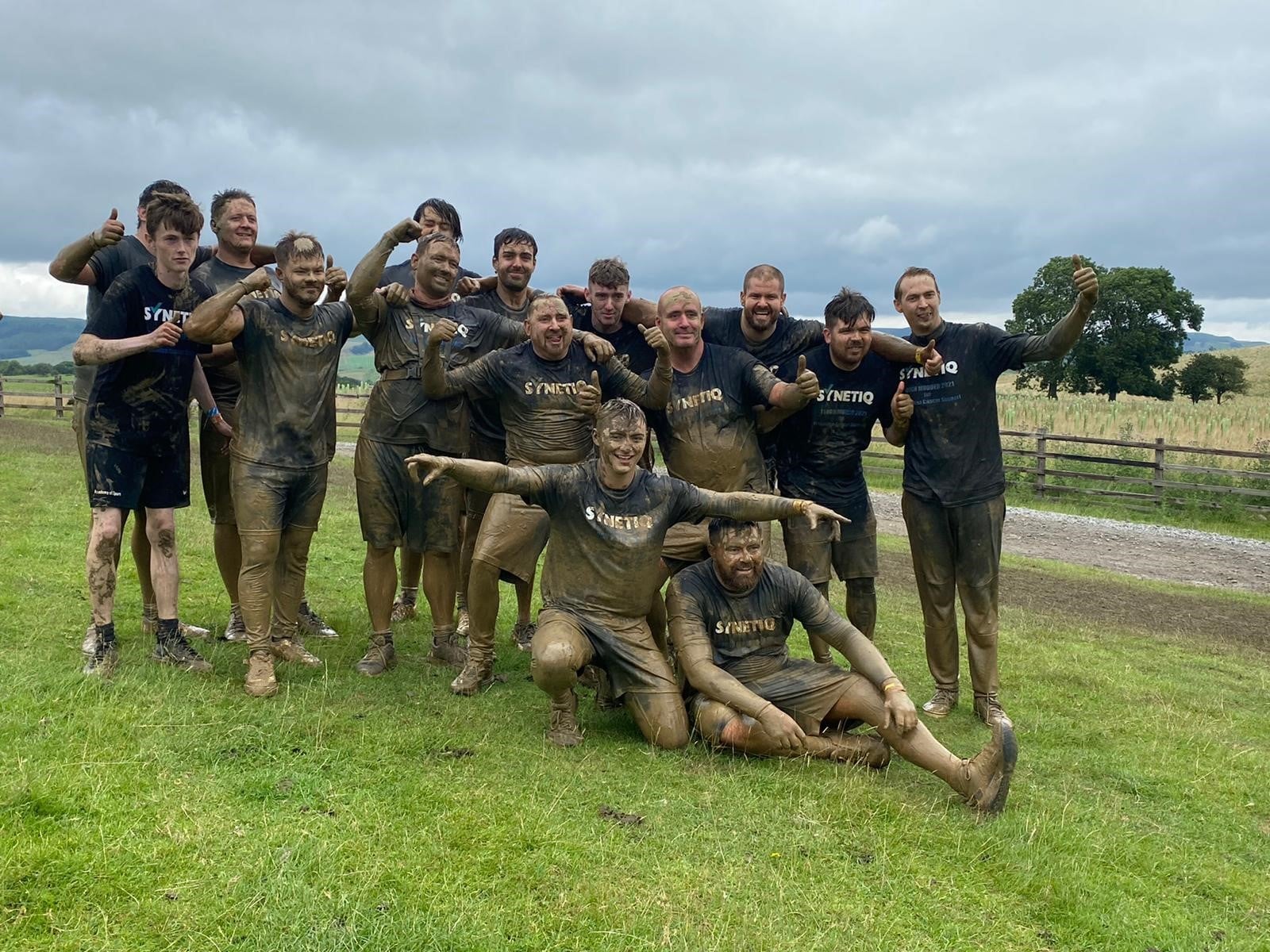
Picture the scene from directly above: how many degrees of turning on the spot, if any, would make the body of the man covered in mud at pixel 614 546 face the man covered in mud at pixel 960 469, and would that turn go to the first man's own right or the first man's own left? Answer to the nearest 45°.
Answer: approximately 135° to the first man's own left

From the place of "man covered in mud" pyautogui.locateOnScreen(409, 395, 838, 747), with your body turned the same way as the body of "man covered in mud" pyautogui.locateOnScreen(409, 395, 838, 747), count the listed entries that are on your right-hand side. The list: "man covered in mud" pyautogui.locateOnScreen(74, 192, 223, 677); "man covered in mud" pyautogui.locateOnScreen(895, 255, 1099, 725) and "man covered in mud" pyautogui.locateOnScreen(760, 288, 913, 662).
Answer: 1

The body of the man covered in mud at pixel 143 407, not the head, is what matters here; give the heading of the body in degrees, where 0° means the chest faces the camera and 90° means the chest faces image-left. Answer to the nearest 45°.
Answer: approximately 315°

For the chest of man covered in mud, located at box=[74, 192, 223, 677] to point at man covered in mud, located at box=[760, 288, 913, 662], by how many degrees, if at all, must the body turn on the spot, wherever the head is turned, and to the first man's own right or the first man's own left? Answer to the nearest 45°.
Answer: approximately 45° to the first man's own left

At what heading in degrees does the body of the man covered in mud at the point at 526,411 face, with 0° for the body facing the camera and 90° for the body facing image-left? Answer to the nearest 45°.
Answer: approximately 0°

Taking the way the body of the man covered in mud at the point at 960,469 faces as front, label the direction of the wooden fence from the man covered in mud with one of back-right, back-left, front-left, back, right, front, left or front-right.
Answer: back
